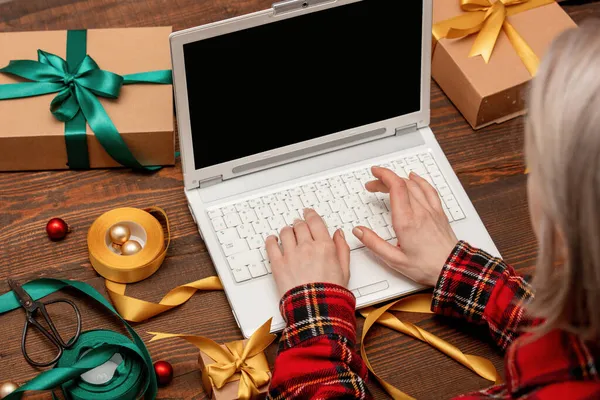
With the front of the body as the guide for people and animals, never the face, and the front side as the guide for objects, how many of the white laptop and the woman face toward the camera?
1

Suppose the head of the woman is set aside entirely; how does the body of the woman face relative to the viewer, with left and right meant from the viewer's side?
facing away from the viewer and to the left of the viewer

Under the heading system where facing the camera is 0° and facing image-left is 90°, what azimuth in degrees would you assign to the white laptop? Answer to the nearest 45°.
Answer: approximately 0°

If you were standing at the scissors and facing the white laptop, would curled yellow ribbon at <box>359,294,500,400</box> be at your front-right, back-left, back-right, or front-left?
front-right

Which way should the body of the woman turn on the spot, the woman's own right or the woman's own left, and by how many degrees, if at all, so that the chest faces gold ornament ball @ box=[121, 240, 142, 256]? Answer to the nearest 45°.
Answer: approximately 45° to the woman's own left

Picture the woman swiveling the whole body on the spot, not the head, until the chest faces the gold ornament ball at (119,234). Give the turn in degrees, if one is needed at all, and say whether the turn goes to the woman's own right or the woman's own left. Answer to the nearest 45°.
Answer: approximately 45° to the woman's own left

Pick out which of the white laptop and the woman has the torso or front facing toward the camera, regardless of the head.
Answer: the white laptop

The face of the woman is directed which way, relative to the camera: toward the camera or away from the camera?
away from the camera
